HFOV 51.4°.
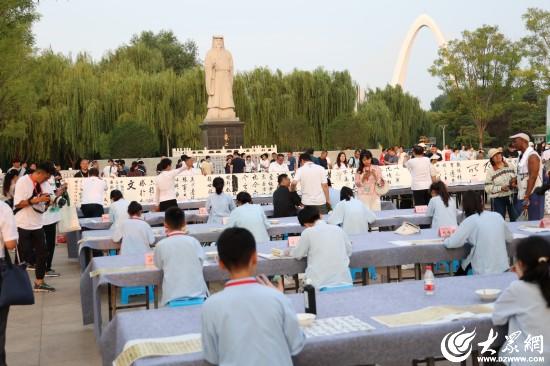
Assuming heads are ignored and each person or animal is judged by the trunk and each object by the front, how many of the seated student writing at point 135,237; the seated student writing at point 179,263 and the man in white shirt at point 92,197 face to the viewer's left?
0

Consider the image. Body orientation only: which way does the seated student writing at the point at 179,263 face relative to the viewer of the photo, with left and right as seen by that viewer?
facing away from the viewer

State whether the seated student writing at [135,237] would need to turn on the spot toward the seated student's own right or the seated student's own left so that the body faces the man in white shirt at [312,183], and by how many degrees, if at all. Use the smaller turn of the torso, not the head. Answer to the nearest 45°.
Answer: approximately 45° to the seated student's own right

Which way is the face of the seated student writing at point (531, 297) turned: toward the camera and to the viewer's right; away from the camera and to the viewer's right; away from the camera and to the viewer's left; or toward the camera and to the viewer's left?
away from the camera and to the viewer's left

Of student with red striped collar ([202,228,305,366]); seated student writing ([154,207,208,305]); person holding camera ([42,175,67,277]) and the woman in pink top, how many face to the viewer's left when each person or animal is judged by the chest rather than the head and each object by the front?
0

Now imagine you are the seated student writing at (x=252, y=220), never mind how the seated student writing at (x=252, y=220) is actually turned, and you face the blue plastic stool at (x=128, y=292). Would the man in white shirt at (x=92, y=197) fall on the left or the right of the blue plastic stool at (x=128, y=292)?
right

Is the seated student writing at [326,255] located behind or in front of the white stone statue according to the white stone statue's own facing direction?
in front

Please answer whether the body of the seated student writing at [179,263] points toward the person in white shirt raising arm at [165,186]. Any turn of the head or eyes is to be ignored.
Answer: yes

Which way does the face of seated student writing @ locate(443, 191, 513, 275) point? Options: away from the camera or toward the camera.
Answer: away from the camera

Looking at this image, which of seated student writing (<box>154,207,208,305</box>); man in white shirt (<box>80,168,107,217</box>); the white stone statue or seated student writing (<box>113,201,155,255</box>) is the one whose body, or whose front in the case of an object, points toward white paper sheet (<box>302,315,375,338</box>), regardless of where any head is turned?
the white stone statue

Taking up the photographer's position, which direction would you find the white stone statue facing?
facing the viewer

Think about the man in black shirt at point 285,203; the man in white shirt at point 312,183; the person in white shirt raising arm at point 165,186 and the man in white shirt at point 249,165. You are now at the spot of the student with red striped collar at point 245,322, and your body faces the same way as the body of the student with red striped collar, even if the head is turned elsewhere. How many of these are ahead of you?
4

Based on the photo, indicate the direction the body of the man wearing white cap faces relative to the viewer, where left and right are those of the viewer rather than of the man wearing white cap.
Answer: facing to the left of the viewer

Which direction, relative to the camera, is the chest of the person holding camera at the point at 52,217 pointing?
to the viewer's right

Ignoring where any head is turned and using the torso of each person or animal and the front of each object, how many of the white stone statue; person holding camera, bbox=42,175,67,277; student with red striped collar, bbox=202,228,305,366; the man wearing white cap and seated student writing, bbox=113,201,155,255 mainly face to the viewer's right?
1

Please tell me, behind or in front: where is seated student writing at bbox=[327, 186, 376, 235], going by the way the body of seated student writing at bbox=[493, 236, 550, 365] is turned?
in front

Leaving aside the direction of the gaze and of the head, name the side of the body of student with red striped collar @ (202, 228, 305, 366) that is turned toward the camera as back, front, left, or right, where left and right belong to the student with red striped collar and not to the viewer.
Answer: back

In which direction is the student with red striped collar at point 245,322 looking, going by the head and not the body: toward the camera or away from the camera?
away from the camera
